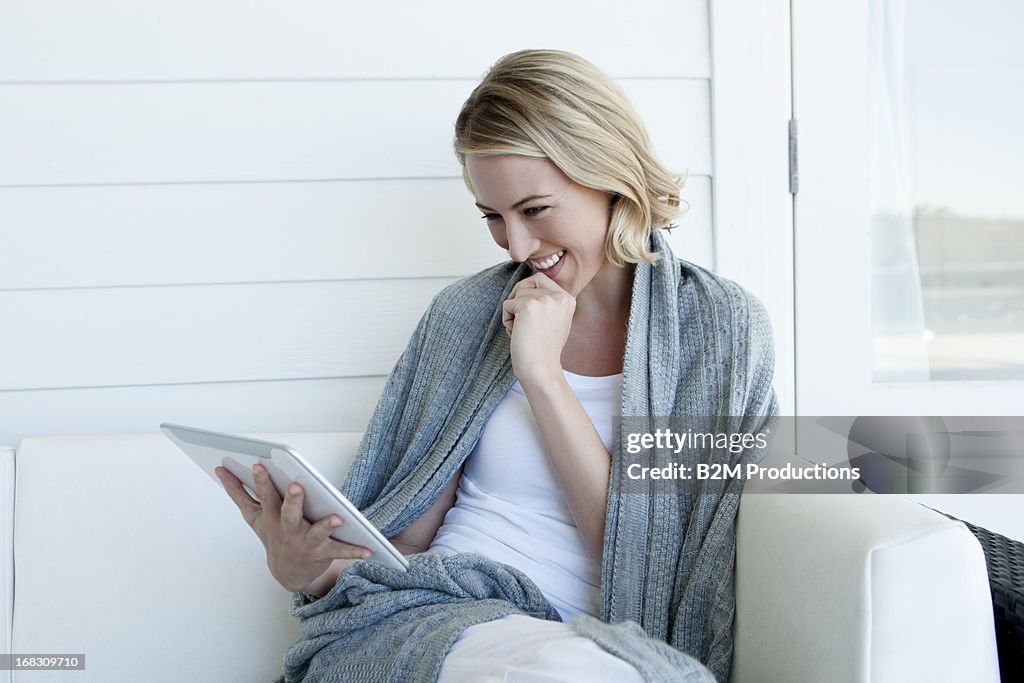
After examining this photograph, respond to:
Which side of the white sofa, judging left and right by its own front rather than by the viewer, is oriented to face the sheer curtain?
left

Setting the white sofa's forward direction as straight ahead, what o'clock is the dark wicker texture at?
The dark wicker texture is roughly at 10 o'clock from the white sofa.

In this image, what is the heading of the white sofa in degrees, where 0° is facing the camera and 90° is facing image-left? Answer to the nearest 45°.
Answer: approximately 0°

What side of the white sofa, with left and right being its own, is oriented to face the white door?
left

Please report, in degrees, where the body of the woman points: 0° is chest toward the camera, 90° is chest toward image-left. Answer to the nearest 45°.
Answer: approximately 45°

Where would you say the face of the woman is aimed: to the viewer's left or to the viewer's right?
to the viewer's left

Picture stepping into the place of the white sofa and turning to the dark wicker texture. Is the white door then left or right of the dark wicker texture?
left

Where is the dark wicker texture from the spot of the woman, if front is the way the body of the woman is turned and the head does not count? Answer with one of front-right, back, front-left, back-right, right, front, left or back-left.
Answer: left
